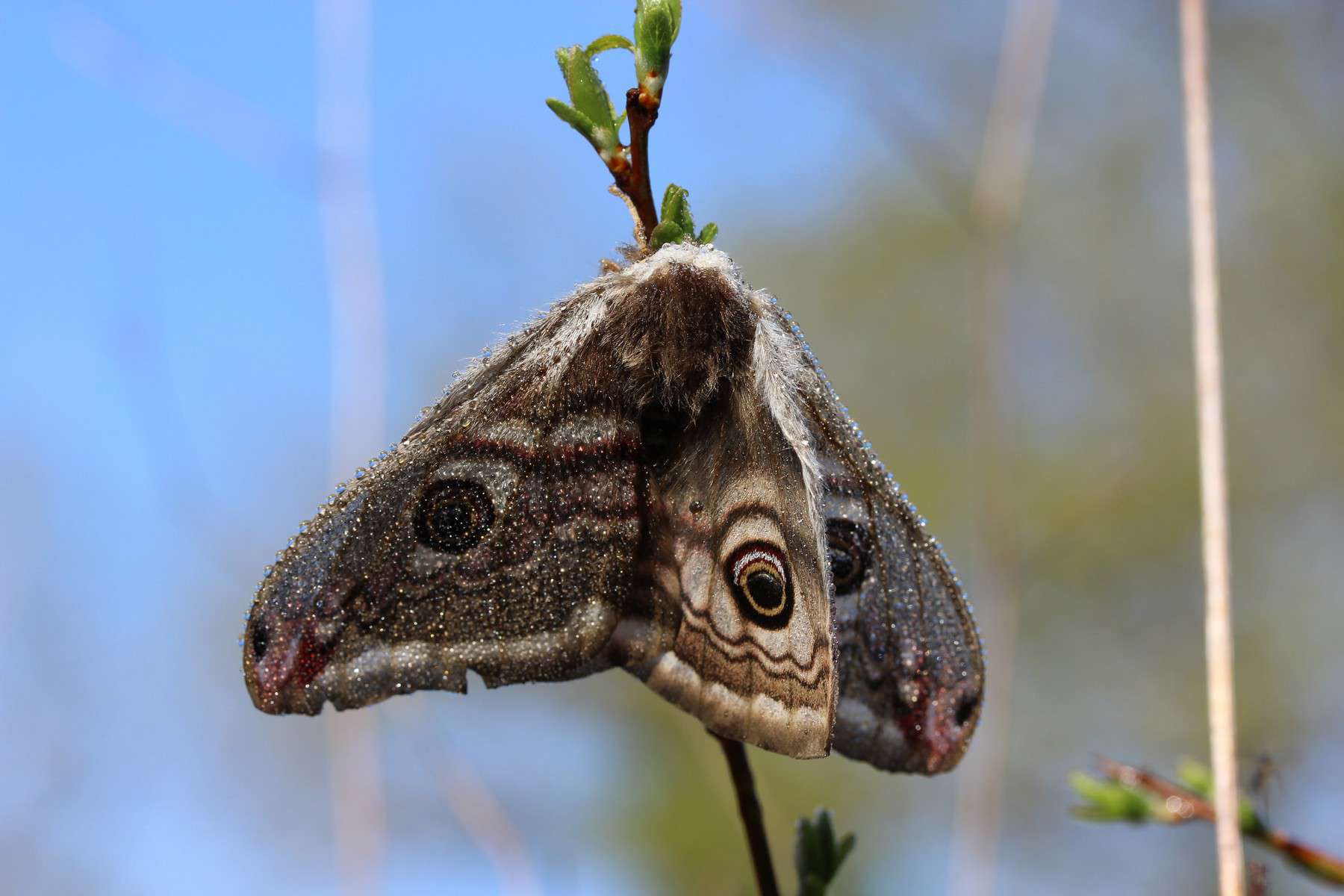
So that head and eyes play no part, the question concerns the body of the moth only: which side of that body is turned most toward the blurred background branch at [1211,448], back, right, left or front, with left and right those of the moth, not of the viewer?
right

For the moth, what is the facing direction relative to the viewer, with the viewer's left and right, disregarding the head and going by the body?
facing away from the viewer
